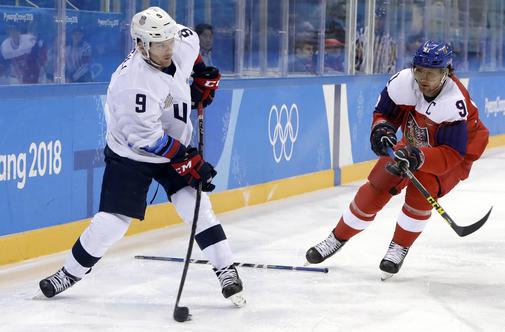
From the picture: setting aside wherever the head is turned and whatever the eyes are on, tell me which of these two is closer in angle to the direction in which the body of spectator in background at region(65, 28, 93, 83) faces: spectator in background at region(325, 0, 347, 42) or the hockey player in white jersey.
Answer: the hockey player in white jersey

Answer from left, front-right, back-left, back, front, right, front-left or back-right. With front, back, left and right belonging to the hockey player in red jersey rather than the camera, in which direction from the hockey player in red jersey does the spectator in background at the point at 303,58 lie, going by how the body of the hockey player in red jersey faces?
back-right

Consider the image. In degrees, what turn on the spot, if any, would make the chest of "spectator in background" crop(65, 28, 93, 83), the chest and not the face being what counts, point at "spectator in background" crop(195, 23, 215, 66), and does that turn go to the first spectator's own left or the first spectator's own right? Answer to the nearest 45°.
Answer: approximately 135° to the first spectator's own left

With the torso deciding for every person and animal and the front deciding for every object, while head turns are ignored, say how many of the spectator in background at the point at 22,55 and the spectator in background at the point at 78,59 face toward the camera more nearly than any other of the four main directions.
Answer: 2

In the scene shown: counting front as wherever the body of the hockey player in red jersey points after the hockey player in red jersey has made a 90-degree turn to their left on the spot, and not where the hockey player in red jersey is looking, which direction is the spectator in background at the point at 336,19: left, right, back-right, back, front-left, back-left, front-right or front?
back-left

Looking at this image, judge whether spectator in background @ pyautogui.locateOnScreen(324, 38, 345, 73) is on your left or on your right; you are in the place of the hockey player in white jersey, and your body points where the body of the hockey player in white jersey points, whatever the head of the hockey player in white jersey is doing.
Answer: on your left

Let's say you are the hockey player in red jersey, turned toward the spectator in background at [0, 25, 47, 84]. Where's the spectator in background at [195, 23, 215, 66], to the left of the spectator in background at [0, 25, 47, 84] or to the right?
right

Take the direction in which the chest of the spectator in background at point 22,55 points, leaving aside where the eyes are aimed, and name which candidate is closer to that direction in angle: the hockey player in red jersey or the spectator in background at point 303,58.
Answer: the hockey player in red jersey

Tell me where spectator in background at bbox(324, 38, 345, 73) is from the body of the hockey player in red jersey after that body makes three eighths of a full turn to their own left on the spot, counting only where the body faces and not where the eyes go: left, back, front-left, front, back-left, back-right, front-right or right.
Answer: left

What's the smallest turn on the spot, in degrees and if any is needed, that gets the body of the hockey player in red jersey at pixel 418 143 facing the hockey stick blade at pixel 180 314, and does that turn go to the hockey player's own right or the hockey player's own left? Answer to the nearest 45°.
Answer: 0° — they already face it

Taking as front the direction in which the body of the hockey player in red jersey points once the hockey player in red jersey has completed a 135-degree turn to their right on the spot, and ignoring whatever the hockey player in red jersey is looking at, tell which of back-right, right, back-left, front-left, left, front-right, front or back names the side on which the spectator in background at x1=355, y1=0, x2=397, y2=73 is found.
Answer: front

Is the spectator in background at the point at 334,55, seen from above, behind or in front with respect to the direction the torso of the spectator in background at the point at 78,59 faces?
behind
